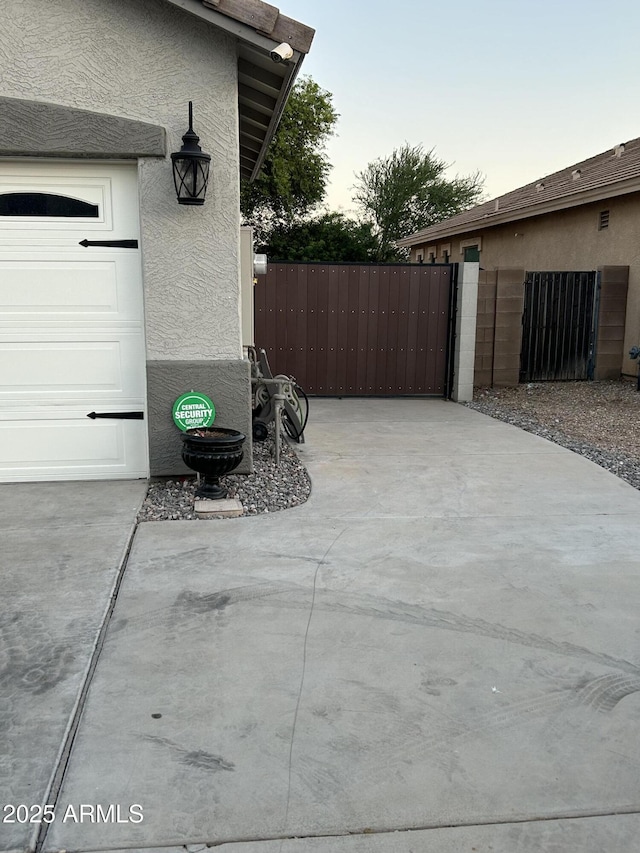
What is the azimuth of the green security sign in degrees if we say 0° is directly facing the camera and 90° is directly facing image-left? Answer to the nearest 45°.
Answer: approximately 0°

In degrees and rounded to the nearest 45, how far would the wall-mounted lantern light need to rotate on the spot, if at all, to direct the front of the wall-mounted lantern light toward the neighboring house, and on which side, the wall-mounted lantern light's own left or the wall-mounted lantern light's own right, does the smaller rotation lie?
approximately 135° to the wall-mounted lantern light's own left

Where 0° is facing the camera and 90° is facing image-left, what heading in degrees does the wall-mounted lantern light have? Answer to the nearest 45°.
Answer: approximately 0°

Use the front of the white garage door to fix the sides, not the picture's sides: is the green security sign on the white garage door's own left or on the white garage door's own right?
on the white garage door's own left

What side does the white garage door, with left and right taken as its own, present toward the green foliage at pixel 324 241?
back

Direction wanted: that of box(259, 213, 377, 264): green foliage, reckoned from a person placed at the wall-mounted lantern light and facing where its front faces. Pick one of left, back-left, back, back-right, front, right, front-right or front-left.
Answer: back

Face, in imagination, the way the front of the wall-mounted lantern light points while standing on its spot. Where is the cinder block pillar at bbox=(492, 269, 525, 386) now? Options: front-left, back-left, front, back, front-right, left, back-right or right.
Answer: back-left

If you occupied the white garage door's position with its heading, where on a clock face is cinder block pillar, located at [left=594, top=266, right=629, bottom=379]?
The cinder block pillar is roughly at 8 o'clock from the white garage door.

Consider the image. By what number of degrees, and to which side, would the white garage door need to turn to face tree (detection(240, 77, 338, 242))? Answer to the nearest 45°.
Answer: approximately 180°

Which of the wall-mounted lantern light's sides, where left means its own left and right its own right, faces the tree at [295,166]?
back

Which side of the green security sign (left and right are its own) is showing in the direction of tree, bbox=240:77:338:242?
back
